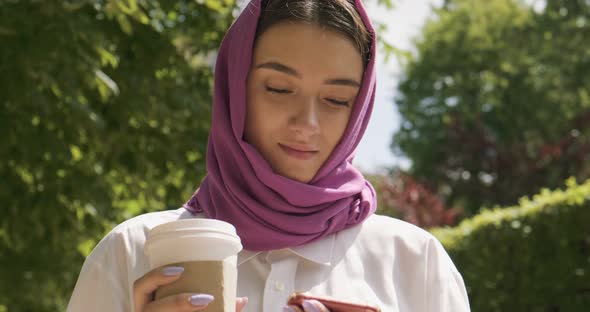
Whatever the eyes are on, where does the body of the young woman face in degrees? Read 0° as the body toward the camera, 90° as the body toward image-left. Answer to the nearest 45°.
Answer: approximately 0°

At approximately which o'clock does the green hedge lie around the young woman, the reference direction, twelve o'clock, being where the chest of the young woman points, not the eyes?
The green hedge is roughly at 7 o'clock from the young woman.

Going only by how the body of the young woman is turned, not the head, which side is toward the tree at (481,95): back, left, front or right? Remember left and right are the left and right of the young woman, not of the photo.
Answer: back

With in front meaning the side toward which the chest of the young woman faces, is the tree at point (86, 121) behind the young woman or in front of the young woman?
behind
